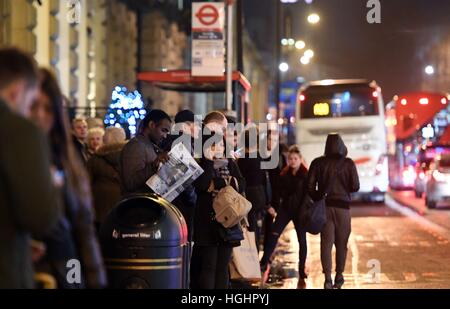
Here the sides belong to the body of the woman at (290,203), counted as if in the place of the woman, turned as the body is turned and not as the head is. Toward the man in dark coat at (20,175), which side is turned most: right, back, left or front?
front

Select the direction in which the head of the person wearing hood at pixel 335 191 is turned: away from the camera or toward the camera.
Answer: away from the camera

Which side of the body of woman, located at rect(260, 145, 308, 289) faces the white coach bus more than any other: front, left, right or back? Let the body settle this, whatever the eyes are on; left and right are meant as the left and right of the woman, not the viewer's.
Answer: back

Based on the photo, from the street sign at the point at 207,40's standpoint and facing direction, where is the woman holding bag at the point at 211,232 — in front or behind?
in front

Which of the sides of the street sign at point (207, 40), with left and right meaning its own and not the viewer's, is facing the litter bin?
front

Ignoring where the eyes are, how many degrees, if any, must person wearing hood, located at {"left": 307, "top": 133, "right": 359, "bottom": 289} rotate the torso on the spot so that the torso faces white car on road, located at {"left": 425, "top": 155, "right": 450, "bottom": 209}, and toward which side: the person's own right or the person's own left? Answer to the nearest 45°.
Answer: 0° — they already face it

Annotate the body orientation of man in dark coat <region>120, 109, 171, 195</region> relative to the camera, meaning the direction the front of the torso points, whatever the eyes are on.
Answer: to the viewer's right
